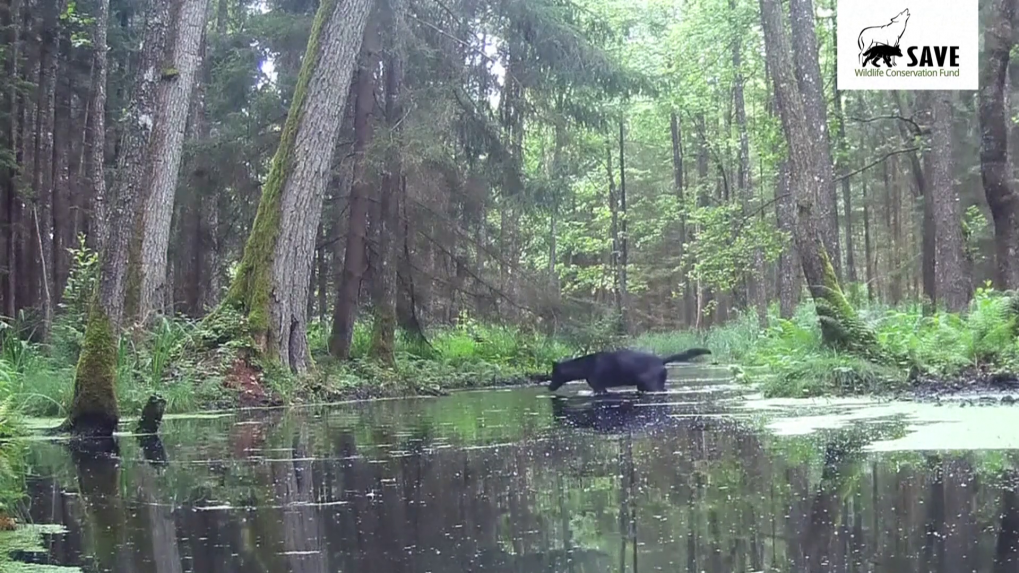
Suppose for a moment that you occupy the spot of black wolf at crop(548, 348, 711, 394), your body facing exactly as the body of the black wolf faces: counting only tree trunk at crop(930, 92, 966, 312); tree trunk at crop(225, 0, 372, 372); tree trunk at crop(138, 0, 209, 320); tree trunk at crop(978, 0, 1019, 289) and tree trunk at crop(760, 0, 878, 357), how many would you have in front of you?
2

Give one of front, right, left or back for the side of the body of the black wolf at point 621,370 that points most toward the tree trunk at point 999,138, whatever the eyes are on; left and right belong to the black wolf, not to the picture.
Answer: back

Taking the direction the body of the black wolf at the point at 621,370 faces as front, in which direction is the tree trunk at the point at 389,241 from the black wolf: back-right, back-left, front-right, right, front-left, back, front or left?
front-right

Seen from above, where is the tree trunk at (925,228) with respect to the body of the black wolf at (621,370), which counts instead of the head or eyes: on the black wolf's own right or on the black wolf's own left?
on the black wolf's own right

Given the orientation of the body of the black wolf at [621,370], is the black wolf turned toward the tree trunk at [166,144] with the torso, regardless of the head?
yes

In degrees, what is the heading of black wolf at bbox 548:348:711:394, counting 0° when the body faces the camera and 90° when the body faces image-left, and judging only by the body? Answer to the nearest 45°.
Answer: approximately 90°

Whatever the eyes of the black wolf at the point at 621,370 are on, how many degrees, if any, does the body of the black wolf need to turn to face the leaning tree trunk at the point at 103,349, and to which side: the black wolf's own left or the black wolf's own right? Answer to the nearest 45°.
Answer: approximately 45° to the black wolf's own left

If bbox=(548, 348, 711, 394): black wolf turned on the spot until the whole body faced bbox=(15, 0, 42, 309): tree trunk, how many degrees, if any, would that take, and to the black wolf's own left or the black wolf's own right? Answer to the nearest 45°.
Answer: approximately 45° to the black wolf's own right

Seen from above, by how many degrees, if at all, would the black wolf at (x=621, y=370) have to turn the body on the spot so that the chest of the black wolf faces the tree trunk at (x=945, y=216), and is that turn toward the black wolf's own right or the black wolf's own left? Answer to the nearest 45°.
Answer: approximately 135° to the black wolf's own right

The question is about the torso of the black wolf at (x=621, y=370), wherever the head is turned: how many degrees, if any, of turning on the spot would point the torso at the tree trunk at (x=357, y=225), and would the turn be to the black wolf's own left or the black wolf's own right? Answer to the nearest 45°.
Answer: approximately 45° to the black wolf's own right
